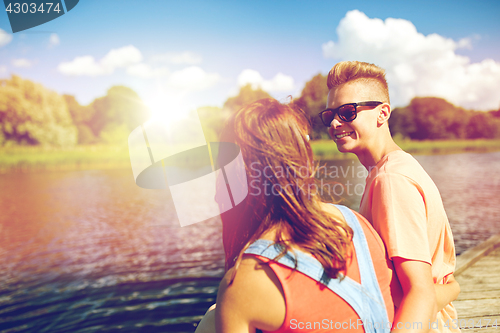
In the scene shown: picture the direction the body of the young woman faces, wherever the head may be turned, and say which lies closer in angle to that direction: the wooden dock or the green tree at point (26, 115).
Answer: the green tree

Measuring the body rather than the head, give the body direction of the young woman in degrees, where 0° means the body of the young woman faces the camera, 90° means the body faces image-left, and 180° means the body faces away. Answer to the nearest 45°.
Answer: approximately 135°

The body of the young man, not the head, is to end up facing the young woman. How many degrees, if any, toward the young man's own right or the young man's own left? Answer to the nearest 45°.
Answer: approximately 45° to the young man's own left

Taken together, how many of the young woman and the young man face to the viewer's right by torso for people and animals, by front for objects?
0

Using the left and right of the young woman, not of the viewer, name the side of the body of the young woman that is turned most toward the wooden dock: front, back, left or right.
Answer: right

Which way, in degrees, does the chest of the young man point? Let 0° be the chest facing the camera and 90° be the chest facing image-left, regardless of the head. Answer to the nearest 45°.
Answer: approximately 90°

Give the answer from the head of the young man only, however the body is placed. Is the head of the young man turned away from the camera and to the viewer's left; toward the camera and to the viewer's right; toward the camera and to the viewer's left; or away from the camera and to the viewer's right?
toward the camera and to the viewer's left

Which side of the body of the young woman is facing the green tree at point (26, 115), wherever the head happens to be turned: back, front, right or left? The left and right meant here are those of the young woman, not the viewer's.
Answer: front
